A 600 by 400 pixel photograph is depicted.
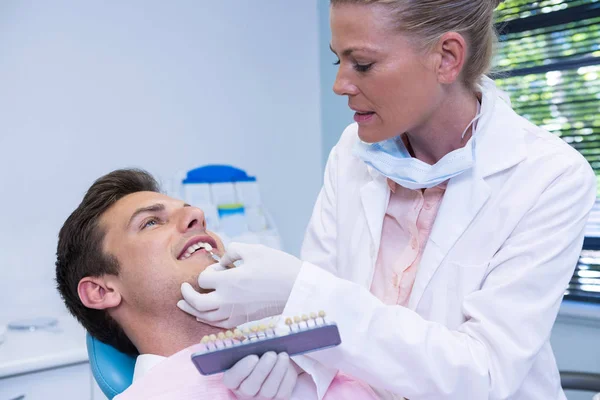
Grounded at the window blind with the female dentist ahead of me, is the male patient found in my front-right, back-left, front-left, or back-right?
front-right

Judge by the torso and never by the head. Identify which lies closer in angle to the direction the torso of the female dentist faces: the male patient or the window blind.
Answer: the male patient

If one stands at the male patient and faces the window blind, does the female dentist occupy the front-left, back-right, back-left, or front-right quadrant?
front-right

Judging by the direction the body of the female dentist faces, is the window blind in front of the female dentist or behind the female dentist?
behind

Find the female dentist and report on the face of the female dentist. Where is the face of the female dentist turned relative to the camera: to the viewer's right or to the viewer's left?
to the viewer's left

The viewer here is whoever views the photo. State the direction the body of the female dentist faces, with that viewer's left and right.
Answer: facing the viewer and to the left of the viewer

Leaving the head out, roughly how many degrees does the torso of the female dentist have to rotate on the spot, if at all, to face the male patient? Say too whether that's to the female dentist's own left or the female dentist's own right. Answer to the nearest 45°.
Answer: approximately 45° to the female dentist's own right

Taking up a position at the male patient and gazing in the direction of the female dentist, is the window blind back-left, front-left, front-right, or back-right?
front-left
